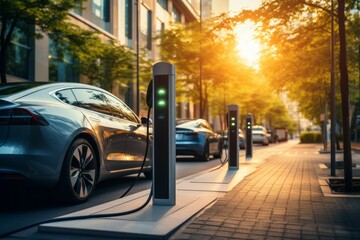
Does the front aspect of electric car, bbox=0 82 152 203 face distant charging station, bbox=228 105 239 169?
yes

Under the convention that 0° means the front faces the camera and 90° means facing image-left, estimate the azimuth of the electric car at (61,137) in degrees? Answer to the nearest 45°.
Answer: approximately 225°

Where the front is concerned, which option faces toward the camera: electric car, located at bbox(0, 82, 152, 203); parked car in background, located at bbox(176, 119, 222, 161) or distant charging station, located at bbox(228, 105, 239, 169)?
the distant charging station

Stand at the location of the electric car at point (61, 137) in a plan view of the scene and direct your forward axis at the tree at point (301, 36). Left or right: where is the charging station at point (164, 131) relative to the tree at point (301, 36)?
right

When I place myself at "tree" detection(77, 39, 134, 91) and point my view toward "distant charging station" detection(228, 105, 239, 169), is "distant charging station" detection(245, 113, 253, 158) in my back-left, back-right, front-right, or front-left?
front-left

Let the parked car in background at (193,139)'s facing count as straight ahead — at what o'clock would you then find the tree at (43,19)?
The tree is roughly at 7 o'clock from the parked car in background.

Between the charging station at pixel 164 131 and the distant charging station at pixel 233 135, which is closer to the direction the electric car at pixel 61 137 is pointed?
the distant charging station

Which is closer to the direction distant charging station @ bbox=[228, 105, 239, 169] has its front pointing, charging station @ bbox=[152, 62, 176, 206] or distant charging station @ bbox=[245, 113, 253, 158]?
the charging station

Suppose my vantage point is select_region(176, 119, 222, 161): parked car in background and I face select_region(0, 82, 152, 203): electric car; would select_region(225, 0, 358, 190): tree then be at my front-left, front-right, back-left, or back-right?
front-left

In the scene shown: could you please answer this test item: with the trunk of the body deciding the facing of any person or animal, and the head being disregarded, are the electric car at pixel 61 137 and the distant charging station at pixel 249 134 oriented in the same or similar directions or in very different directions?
very different directions

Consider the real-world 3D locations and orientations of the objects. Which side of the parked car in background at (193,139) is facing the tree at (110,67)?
left

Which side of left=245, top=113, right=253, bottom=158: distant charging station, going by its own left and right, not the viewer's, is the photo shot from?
front

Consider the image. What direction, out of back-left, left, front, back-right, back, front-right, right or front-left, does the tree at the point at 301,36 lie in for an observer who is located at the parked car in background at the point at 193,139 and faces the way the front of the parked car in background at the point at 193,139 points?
right

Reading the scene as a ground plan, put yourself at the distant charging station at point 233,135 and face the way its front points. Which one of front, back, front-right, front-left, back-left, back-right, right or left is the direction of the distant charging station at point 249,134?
back

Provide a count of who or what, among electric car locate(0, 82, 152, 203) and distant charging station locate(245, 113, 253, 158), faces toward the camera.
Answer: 1

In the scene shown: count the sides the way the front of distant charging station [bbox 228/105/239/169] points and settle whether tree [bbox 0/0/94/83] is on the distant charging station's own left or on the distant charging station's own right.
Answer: on the distant charging station's own right

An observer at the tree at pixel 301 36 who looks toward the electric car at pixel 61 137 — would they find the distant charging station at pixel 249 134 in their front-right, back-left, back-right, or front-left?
back-right

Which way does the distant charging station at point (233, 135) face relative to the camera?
toward the camera

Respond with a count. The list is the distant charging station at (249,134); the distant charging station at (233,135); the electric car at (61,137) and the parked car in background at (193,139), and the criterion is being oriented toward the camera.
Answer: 2
